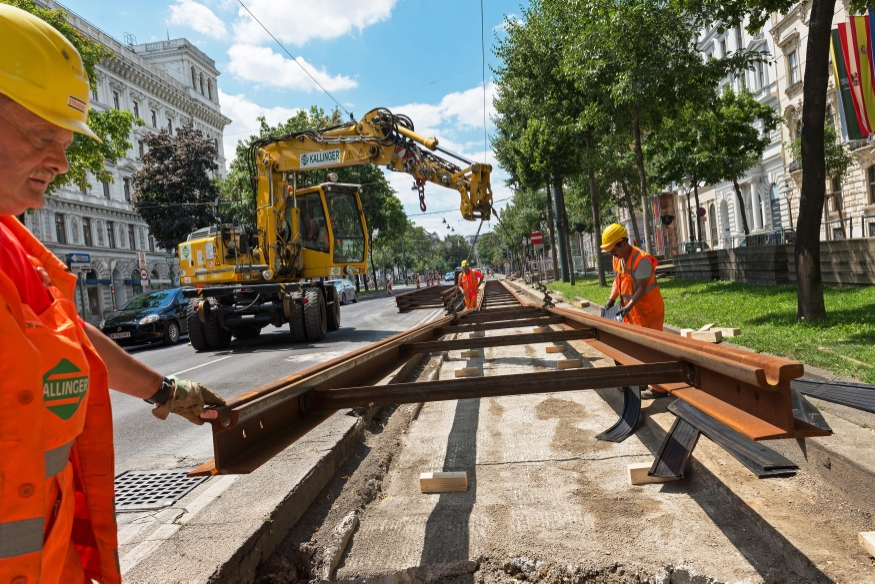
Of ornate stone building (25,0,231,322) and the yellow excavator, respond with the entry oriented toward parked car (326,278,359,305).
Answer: the ornate stone building

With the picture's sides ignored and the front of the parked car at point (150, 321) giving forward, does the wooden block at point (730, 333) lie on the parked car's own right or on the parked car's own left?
on the parked car's own left

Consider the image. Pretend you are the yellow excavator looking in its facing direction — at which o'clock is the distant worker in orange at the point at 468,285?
The distant worker in orange is roughly at 11 o'clock from the yellow excavator.

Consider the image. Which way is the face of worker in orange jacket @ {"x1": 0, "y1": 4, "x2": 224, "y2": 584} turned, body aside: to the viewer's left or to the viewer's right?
to the viewer's right

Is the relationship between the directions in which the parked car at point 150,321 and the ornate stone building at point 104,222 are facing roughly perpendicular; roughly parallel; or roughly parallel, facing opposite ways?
roughly perpendicular

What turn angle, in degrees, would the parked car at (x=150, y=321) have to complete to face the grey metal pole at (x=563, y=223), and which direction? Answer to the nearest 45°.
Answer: approximately 135° to its left

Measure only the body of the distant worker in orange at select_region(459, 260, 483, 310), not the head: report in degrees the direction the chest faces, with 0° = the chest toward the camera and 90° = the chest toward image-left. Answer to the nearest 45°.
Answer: approximately 0°
